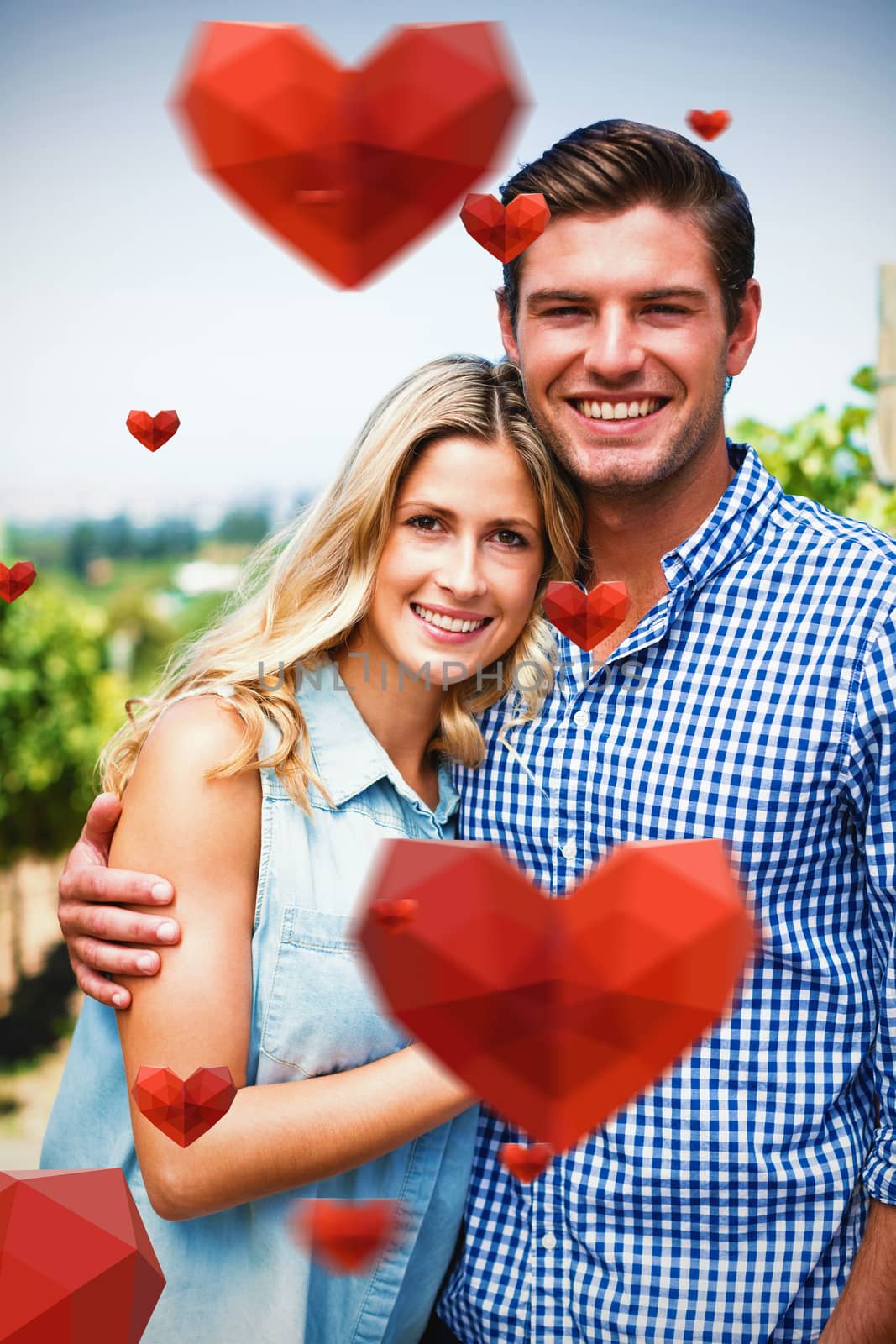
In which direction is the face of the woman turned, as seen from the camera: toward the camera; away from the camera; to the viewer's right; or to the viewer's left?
toward the camera

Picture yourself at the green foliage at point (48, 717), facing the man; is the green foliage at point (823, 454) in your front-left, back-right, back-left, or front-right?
front-left

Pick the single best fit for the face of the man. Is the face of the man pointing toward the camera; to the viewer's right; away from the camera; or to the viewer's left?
toward the camera

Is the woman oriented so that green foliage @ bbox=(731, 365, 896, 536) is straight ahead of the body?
no

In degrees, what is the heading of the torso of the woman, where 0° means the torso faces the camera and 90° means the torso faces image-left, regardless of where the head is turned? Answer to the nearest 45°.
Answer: approximately 315°

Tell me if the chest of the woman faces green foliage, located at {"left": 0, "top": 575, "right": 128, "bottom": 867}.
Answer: no
